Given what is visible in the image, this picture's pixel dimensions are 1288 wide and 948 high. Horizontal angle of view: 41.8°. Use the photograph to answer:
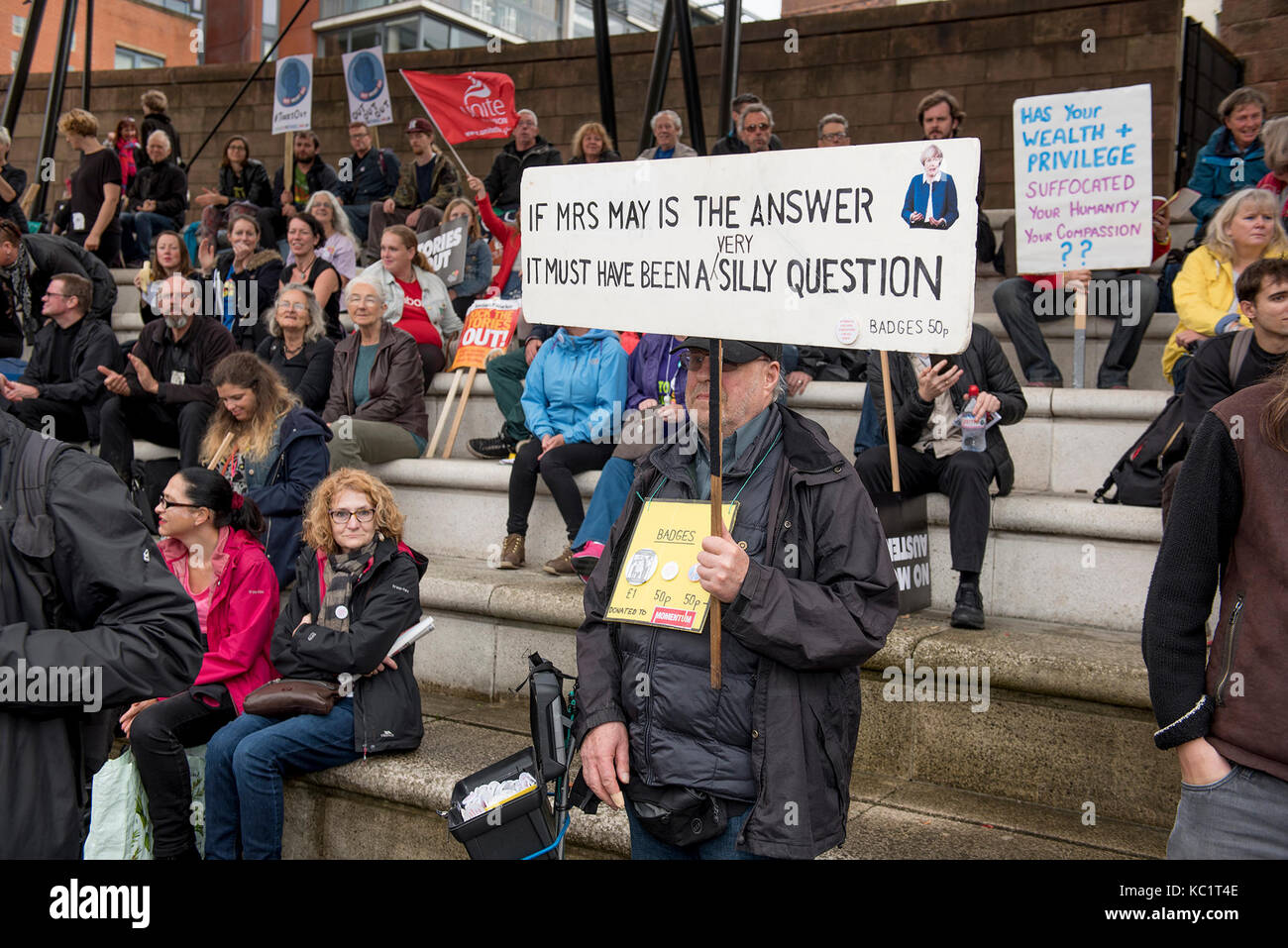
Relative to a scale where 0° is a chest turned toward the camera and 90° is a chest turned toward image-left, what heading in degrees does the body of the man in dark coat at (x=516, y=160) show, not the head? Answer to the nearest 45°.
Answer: approximately 0°

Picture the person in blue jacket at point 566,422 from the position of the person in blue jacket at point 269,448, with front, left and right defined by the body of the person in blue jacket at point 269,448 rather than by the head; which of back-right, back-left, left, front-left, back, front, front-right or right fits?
back-left

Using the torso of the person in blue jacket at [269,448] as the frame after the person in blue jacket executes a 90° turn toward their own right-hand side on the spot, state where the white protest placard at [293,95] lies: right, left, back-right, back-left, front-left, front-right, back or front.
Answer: front-right

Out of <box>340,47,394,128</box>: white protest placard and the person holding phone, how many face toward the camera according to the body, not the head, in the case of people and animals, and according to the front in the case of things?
2

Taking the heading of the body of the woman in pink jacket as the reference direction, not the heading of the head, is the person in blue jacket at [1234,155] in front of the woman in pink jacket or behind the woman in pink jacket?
behind

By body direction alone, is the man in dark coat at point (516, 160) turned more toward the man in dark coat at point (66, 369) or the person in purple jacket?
the person in purple jacket
